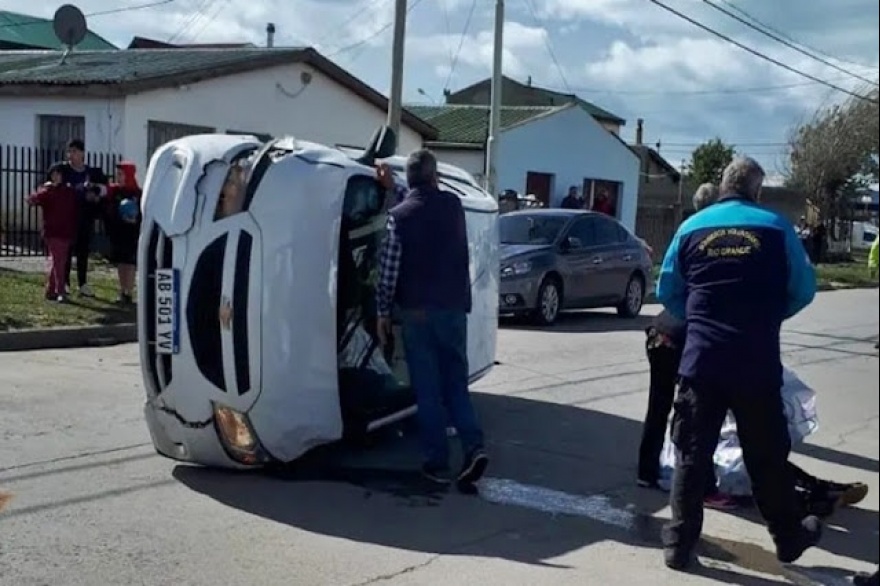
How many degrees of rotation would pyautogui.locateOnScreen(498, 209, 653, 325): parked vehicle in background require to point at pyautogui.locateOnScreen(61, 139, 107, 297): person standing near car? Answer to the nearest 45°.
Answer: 0° — it already faces them

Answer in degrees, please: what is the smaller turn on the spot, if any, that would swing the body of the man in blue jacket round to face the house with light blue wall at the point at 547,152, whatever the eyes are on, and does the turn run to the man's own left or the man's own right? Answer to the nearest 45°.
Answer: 0° — they already face it

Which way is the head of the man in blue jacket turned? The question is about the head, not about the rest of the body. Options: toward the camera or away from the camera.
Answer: away from the camera

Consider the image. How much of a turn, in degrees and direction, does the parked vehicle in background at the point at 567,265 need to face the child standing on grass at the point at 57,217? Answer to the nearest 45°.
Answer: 0° — it already faces them

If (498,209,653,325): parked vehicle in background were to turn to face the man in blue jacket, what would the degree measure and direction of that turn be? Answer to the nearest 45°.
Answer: approximately 45° to its left

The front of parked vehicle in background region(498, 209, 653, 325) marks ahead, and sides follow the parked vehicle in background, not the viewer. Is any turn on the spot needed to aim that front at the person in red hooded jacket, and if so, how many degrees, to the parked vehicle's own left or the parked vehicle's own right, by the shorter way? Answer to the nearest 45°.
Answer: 0° — it already faces them

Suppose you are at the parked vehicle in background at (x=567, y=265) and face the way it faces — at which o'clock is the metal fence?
The metal fence is roughly at 2 o'clock from the parked vehicle in background.

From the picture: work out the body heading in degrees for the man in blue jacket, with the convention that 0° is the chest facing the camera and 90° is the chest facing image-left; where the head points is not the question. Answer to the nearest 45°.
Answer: approximately 180°

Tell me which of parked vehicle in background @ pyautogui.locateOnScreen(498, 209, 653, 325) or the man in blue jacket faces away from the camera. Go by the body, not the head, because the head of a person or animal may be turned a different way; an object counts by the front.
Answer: the man in blue jacket

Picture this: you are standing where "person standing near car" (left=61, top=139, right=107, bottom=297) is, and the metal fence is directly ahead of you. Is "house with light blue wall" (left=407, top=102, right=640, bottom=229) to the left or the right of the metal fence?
right

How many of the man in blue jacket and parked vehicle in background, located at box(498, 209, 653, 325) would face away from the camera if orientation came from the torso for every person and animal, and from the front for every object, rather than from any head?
1

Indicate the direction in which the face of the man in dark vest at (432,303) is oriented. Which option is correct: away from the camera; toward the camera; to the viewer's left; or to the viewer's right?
away from the camera
